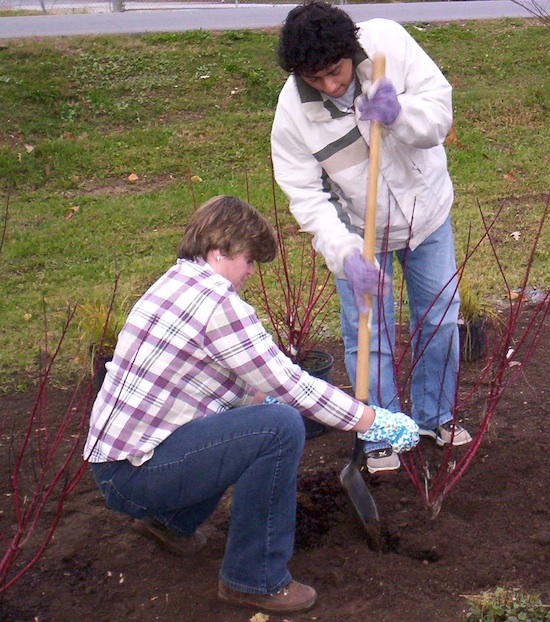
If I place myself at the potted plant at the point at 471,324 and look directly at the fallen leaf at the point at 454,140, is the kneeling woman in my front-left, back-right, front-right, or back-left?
back-left

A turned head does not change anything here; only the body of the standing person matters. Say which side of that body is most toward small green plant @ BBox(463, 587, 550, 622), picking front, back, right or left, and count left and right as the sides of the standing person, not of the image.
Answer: front

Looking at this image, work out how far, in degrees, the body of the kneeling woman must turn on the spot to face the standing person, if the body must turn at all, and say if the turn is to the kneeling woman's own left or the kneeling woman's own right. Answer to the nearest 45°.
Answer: approximately 45° to the kneeling woman's own left

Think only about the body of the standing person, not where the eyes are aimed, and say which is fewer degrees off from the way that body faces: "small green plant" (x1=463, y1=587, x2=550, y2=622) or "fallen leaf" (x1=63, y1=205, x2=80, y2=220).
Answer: the small green plant

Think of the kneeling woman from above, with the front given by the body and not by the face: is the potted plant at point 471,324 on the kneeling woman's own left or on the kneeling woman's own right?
on the kneeling woman's own left

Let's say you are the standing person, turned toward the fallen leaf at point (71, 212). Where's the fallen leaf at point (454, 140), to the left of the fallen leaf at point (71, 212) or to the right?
right

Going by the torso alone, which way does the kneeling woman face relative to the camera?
to the viewer's right

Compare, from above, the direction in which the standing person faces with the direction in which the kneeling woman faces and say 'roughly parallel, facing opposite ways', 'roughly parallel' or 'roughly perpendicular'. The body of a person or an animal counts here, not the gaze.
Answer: roughly perpendicular

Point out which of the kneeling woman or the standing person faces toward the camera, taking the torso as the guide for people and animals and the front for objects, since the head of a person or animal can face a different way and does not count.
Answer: the standing person

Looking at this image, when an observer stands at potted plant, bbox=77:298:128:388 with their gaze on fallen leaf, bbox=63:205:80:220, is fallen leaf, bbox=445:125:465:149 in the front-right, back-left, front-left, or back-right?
front-right

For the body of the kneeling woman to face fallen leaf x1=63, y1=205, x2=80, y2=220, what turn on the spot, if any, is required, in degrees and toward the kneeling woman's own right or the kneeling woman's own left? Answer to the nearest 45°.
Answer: approximately 90° to the kneeling woman's own left

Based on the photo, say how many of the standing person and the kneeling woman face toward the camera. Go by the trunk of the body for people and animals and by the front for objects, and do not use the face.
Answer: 1

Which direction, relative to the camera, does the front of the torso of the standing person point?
toward the camera
